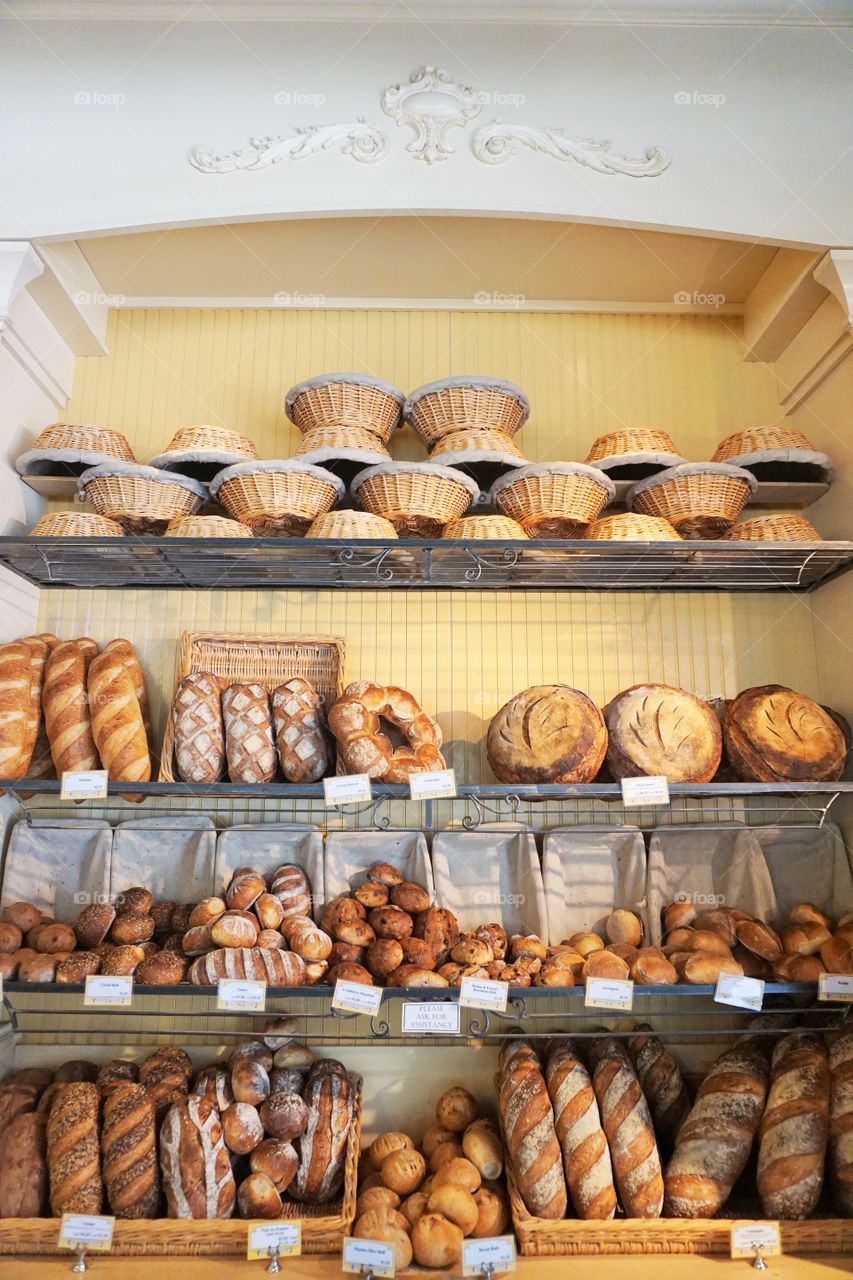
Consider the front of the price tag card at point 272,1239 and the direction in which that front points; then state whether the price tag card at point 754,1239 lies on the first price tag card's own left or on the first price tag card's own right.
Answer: on the first price tag card's own left

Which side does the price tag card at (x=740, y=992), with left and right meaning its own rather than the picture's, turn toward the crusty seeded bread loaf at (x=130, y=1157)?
right

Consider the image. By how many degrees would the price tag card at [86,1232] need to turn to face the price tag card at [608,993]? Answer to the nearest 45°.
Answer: approximately 90° to its left

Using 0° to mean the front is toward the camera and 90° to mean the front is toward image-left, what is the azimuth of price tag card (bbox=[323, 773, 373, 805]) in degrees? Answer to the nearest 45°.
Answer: approximately 0°

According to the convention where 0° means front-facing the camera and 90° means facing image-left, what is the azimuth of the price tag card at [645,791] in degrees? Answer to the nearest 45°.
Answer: approximately 0°

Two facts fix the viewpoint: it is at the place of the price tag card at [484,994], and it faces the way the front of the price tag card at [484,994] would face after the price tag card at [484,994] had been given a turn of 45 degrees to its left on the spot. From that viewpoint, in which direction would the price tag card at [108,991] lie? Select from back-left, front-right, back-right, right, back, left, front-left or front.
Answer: back-right
